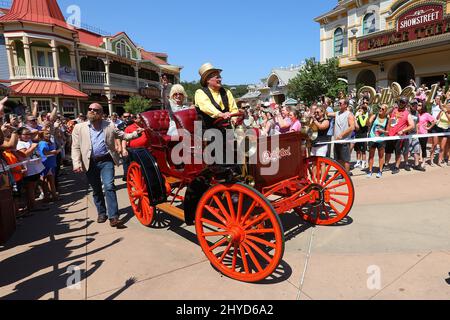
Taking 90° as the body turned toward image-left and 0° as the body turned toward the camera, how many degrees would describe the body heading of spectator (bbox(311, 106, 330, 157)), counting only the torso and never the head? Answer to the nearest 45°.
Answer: approximately 45°

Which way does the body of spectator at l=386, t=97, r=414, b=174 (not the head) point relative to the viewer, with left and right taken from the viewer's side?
facing the viewer and to the left of the viewer

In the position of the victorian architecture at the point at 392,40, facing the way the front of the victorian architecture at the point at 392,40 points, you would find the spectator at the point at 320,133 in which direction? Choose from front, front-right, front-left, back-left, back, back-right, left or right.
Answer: front-left

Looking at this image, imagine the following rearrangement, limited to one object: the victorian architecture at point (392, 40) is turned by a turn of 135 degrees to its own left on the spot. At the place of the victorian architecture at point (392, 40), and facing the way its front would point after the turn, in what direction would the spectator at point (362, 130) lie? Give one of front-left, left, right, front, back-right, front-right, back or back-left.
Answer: right

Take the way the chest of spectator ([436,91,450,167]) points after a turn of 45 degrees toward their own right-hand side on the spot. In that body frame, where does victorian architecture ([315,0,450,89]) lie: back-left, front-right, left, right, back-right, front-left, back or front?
right

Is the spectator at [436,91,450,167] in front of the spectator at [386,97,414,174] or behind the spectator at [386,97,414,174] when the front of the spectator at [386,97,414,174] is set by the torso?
behind

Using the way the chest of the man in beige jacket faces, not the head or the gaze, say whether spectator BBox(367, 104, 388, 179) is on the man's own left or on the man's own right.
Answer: on the man's own left

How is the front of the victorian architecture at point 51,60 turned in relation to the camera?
facing the viewer and to the right of the viewer

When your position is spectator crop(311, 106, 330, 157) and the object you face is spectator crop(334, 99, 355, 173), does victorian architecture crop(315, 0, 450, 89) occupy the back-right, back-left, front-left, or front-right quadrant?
front-left
